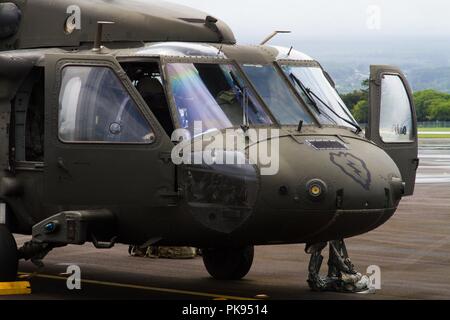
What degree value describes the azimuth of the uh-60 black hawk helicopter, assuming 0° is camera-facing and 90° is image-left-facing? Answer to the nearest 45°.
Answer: approximately 315°
